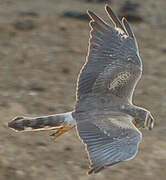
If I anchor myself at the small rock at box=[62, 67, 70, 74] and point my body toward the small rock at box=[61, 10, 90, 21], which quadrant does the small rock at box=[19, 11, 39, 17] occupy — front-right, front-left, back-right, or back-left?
front-left

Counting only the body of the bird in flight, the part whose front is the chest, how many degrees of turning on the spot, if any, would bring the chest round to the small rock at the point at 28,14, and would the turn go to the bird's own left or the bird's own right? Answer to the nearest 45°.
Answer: approximately 90° to the bird's own left

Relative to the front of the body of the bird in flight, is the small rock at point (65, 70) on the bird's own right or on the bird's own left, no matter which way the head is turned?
on the bird's own left

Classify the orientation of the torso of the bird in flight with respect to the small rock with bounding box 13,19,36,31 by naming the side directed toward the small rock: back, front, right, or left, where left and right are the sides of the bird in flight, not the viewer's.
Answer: left

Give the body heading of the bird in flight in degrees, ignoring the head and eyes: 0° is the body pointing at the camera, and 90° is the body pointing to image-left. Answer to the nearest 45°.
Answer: approximately 270°

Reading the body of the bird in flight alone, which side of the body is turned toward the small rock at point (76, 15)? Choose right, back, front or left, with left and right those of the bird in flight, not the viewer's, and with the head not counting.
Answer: left
